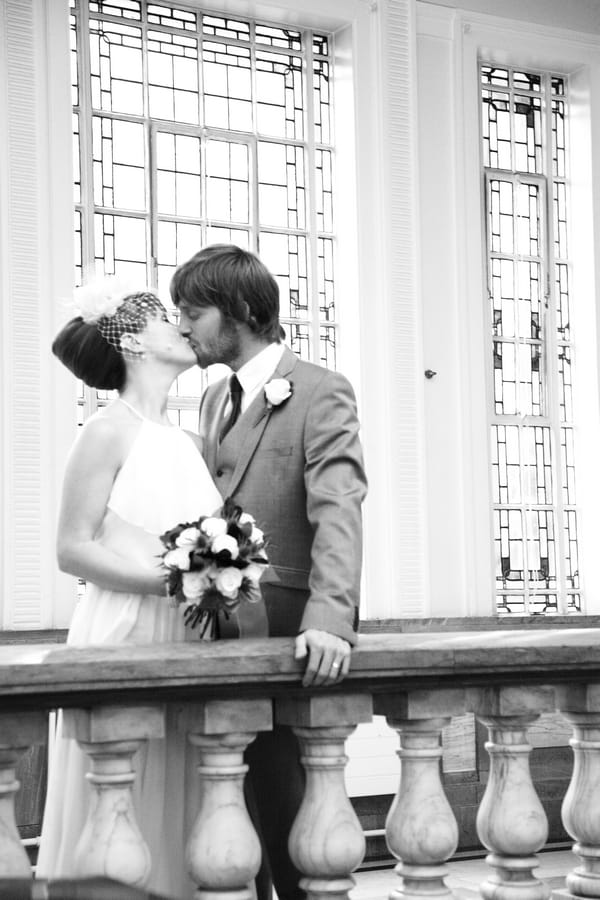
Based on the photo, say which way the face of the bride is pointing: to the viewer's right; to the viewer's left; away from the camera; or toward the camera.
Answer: to the viewer's right

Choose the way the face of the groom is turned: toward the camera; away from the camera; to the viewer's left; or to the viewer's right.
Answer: to the viewer's left

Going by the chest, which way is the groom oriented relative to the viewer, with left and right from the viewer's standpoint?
facing the viewer and to the left of the viewer

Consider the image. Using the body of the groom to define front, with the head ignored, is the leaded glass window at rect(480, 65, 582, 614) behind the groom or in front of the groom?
behind

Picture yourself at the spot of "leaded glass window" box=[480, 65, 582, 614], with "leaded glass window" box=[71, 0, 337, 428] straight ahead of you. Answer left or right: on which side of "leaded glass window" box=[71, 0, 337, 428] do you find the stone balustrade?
left

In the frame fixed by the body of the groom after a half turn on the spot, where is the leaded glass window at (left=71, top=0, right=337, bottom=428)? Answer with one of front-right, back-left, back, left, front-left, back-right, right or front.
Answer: front-left
